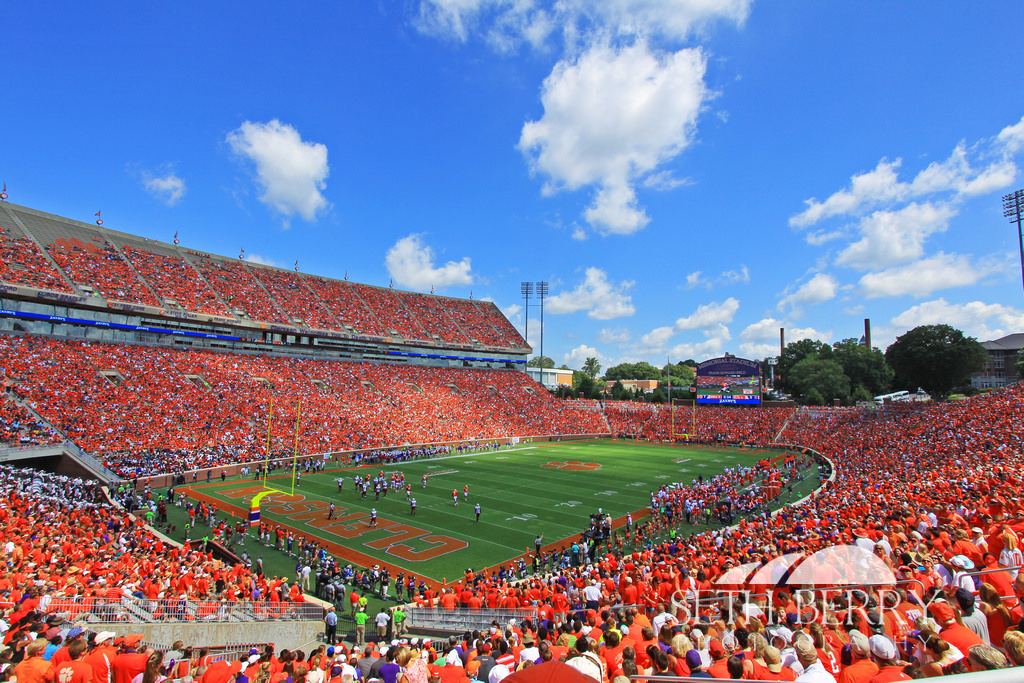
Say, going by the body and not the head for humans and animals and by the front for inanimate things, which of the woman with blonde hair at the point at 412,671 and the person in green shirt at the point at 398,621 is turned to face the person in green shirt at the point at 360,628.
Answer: the woman with blonde hair

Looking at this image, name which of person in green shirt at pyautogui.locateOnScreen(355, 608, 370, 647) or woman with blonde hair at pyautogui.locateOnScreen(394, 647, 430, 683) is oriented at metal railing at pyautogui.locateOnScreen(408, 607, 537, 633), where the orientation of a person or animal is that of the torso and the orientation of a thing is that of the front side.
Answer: the woman with blonde hair

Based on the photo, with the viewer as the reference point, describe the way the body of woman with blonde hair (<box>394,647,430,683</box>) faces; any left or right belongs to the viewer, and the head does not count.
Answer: facing away from the viewer

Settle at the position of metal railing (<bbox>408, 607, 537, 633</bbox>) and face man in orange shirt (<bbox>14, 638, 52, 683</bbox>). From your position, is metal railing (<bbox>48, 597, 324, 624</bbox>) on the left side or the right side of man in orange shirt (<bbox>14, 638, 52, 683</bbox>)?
right

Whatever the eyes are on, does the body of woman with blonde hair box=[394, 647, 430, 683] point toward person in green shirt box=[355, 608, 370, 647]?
yes

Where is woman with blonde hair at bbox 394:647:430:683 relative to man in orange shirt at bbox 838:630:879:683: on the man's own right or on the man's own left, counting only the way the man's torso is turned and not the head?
on the man's own left

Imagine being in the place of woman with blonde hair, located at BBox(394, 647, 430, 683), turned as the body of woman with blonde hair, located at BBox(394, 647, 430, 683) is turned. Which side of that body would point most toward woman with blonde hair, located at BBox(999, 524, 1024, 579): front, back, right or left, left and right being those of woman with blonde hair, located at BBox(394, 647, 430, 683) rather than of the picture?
right

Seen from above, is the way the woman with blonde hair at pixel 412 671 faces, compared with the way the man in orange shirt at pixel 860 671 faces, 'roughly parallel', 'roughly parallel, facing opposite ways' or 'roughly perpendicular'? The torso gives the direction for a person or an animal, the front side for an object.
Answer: roughly parallel

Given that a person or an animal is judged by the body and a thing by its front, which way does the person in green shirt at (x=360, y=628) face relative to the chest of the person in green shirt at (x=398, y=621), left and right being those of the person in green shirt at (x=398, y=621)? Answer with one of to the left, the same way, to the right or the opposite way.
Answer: the same way

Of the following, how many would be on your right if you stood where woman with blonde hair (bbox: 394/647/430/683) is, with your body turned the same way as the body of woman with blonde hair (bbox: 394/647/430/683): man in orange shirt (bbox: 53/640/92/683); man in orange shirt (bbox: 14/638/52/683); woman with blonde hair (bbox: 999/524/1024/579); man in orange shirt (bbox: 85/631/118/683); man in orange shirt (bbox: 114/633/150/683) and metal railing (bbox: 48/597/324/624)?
1
